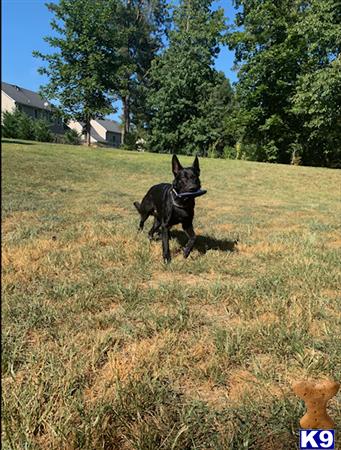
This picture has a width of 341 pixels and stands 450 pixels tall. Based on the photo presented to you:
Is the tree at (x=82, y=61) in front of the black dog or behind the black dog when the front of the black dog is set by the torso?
behind

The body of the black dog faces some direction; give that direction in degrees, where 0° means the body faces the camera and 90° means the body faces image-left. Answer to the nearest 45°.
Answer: approximately 315°

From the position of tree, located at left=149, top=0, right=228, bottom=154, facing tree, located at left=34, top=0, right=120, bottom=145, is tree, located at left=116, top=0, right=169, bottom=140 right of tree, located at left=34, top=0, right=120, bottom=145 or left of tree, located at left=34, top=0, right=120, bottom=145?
right

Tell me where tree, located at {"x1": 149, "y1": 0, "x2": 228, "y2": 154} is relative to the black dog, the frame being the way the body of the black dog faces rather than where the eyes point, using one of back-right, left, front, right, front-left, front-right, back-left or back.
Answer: back-left

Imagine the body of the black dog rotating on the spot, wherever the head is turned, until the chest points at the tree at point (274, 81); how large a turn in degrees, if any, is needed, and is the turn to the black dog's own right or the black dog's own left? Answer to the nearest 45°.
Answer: approximately 135° to the black dog's own left

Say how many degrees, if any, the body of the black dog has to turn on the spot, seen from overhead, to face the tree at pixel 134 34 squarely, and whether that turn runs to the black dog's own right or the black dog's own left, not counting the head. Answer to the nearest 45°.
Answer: approximately 135° to the black dog's own left

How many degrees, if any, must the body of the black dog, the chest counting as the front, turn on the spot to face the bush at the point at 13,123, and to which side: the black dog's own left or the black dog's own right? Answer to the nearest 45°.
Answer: approximately 180°

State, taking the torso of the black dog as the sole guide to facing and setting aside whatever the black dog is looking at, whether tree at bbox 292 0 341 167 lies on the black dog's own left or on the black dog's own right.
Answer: on the black dog's own left
